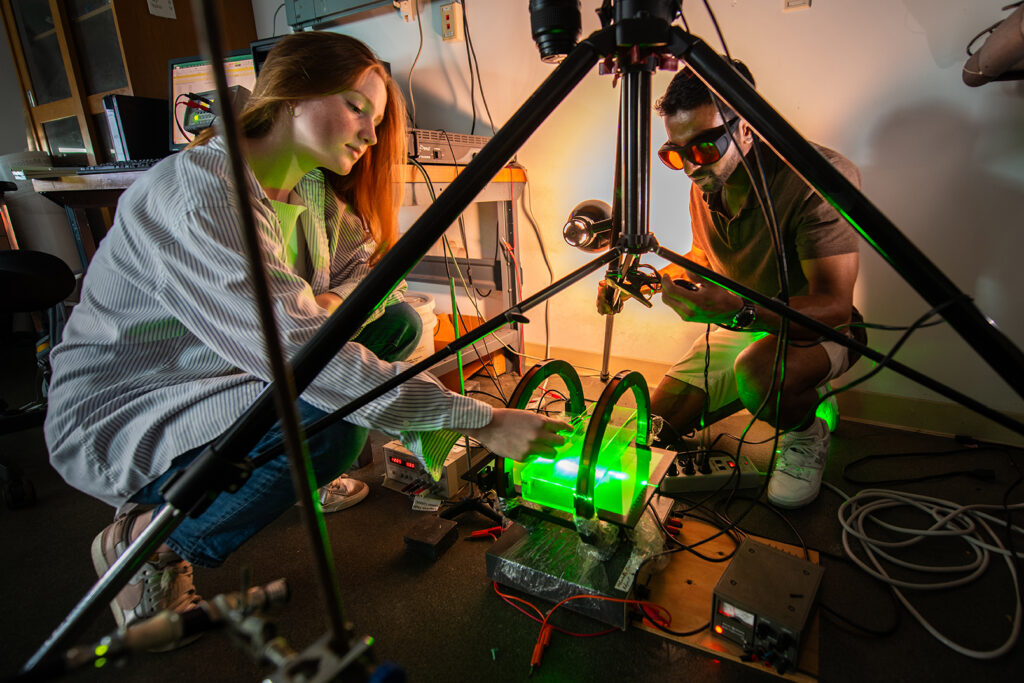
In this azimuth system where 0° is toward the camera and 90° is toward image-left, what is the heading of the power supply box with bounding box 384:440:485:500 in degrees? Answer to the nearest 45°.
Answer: approximately 45°

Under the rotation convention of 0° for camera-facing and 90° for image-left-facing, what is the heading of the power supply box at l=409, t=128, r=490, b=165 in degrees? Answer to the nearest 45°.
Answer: approximately 0°

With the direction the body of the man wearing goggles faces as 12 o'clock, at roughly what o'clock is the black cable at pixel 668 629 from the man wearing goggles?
The black cable is roughly at 11 o'clock from the man wearing goggles.

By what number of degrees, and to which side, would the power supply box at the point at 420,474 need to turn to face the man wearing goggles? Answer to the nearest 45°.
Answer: approximately 135° to its left

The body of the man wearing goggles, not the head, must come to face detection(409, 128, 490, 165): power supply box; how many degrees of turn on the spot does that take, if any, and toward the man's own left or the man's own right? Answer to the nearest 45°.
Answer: approximately 45° to the man's own right

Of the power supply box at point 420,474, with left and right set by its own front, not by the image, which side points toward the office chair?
right

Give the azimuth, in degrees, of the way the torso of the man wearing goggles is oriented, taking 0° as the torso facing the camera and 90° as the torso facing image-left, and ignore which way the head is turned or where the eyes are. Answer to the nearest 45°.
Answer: approximately 45°

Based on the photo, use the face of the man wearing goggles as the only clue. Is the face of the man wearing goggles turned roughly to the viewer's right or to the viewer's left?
to the viewer's left

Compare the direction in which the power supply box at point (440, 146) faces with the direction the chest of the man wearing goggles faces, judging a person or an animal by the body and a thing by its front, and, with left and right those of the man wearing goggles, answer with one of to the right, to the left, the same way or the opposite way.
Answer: to the left
